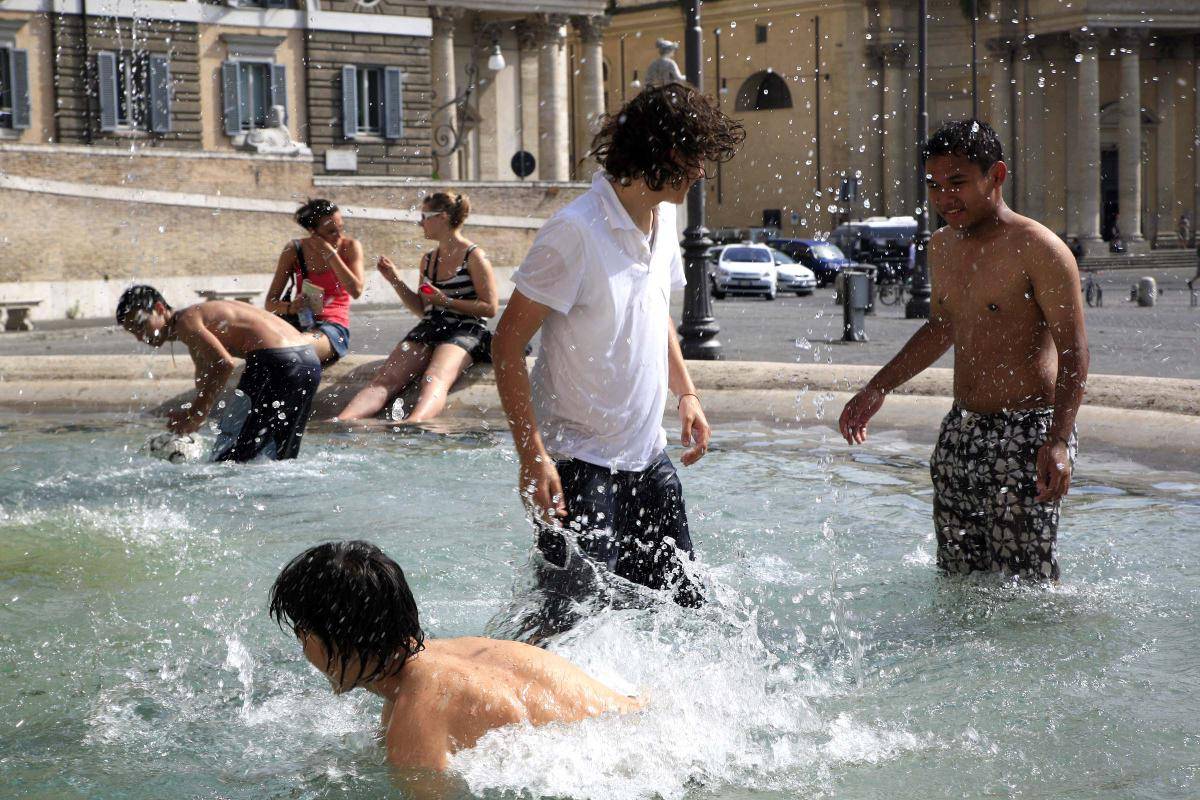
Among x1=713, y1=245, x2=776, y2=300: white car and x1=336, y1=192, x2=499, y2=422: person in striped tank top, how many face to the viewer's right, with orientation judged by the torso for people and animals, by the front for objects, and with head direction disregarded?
0

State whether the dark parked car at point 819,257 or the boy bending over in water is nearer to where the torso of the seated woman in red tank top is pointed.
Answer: the boy bending over in water

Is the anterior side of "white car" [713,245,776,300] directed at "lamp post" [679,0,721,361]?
yes

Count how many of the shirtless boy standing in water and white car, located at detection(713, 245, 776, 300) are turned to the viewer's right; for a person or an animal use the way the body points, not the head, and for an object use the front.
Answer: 0

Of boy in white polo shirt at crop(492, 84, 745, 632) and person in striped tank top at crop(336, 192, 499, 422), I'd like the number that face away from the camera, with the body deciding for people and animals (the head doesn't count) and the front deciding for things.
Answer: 0

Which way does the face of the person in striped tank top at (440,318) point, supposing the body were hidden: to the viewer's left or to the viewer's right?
to the viewer's left

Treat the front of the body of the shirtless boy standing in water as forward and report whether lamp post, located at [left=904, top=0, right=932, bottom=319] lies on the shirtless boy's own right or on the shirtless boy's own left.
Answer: on the shirtless boy's own right

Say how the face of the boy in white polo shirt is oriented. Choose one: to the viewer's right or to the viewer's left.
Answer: to the viewer's right
